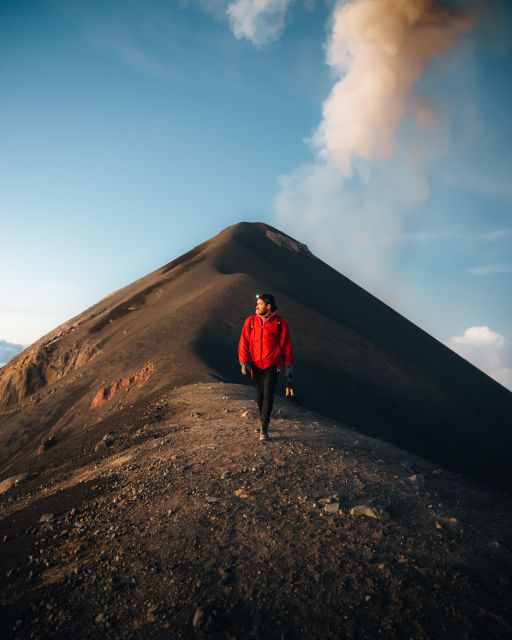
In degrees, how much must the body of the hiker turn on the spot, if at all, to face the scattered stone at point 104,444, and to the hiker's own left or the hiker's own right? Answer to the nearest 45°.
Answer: approximately 135° to the hiker's own right

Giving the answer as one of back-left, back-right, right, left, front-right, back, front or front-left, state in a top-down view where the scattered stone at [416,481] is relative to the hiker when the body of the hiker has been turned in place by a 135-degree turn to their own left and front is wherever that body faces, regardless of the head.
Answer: front-right

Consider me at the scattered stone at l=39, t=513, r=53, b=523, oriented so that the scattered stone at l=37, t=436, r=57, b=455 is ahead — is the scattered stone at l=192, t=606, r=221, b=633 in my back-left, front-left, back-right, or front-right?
back-right

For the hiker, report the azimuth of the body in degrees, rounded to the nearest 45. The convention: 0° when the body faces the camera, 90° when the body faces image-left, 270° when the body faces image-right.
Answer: approximately 0°

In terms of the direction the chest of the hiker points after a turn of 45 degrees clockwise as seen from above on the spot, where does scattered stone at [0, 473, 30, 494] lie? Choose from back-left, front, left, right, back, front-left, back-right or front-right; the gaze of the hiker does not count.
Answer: right
